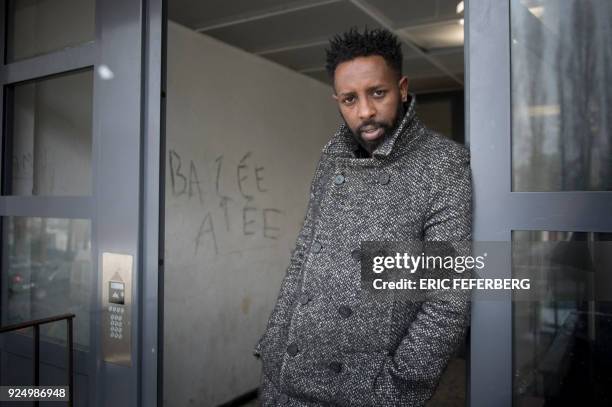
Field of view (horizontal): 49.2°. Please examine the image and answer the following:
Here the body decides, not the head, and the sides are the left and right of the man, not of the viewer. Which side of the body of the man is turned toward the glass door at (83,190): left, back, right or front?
right

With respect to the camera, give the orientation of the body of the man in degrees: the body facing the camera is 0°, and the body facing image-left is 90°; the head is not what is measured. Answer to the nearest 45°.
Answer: approximately 45°
